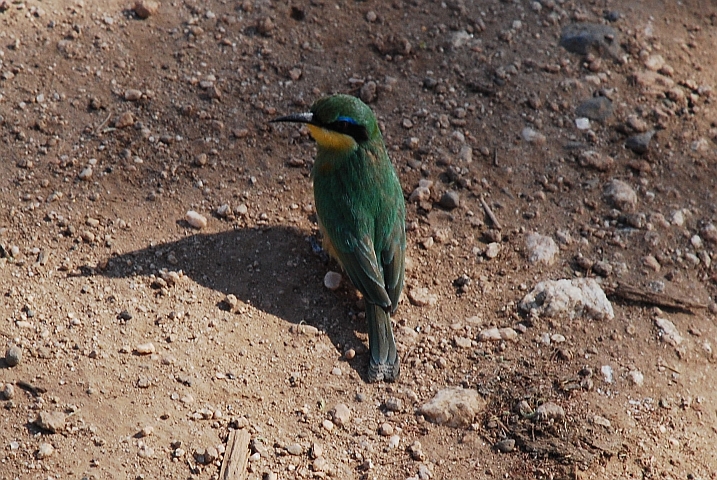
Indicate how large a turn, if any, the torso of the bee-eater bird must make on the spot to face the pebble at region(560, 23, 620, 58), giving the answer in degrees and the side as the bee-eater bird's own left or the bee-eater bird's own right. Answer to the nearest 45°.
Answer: approximately 90° to the bee-eater bird's own right

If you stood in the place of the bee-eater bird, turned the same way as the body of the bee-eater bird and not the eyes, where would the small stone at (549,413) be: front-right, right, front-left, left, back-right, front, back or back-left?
back

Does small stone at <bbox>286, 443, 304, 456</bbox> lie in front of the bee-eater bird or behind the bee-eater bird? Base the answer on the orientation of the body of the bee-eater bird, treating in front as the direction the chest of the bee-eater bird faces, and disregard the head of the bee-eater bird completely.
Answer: behind

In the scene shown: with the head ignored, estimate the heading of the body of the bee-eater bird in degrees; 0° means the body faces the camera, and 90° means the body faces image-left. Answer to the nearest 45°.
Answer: approximately 135°

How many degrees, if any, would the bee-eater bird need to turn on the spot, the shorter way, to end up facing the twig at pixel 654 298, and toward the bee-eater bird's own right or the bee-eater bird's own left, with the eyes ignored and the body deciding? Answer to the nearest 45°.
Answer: approximately 135° to the bee-eater bird's own right

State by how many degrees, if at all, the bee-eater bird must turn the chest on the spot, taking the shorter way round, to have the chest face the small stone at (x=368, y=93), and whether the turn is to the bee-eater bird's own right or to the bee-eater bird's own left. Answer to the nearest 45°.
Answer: approximately 45° to the bee-eater bird's own right

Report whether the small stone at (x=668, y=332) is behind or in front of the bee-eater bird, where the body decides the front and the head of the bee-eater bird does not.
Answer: behind

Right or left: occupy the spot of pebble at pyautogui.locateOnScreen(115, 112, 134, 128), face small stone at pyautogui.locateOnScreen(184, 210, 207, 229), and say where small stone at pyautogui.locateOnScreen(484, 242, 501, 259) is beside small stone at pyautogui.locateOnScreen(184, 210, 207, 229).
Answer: left

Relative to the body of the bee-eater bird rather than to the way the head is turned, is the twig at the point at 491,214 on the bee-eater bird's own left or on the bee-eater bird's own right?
on the bee-eater bird's own right
